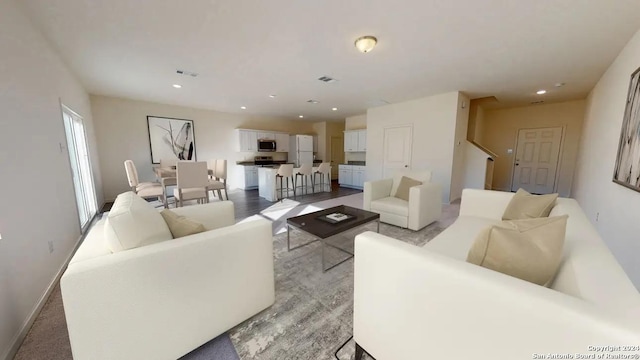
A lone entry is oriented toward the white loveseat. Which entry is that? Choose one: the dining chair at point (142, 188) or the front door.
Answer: the front door

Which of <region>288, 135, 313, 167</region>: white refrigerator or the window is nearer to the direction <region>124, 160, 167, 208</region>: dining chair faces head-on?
the white refrigerator

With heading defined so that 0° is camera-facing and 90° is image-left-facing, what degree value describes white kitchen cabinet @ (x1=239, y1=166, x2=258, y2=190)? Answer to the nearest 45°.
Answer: approximately 315°

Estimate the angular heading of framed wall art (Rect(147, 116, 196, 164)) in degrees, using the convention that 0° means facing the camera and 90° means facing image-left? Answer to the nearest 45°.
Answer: approximately 315°

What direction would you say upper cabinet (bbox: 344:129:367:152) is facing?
toward the camera

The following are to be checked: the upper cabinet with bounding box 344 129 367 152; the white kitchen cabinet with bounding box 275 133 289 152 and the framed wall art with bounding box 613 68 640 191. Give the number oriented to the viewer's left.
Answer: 1

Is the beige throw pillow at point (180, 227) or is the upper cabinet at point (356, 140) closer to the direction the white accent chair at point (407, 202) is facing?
the beige throw pillow

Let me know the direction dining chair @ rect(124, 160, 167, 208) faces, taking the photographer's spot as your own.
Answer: facing to the right of the viewer

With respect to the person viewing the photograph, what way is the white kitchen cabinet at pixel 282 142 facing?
facing the viewer

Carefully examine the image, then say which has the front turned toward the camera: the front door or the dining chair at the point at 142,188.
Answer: the front door

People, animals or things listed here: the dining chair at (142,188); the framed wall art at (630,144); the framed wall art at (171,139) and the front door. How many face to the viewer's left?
1

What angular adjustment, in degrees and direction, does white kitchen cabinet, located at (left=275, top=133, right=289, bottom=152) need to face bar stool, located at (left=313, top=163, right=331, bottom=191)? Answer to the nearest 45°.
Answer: approximately 45° to its left

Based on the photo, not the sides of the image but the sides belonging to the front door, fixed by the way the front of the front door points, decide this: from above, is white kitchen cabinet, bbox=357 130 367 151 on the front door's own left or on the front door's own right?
on the front door's own right
